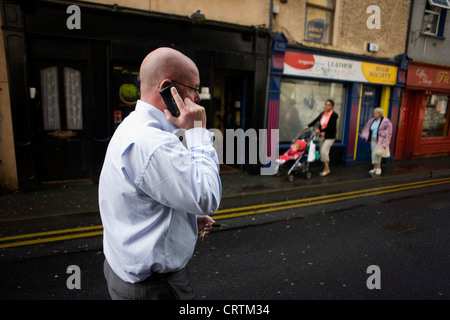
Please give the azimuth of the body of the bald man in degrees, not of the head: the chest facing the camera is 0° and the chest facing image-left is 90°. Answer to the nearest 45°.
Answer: approximately 225°

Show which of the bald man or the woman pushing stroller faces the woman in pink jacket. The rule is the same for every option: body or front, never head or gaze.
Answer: the bald man

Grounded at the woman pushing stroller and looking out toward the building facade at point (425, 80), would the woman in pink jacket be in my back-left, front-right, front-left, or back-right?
front-right

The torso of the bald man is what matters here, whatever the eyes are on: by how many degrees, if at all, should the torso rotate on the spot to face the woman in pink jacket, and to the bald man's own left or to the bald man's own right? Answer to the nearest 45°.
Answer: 0° — they already face them

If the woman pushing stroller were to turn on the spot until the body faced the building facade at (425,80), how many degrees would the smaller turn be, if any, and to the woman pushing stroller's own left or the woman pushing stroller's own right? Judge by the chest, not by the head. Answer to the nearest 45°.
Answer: approximately 180°

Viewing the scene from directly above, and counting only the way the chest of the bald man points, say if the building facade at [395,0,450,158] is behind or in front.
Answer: in front

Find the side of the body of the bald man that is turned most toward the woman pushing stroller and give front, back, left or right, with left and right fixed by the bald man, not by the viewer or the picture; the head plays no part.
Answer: front

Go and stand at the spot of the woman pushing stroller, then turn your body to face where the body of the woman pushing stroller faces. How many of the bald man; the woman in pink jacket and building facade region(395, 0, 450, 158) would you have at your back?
2

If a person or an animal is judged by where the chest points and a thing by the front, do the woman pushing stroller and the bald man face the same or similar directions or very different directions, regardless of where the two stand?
very different directions

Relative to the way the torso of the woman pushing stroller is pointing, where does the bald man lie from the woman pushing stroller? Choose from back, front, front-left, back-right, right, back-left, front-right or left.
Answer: front-left

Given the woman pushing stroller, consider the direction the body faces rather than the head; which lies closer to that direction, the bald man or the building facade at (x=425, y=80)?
the bald man

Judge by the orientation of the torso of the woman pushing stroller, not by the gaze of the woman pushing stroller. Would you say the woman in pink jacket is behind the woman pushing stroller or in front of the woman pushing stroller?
behind
